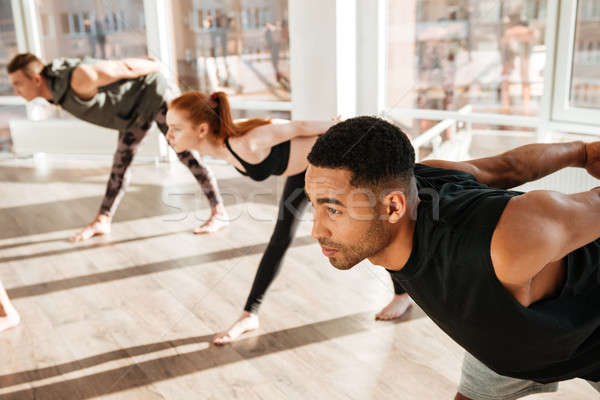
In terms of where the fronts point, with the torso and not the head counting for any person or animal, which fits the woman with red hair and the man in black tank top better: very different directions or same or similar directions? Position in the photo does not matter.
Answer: same or similar directions

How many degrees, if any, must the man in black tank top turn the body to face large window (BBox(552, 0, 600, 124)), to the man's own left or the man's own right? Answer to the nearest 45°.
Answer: approximately 90° to the man's own right

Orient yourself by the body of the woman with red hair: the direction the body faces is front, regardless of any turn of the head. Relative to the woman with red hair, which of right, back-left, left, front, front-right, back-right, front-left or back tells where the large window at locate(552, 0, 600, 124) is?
back-right

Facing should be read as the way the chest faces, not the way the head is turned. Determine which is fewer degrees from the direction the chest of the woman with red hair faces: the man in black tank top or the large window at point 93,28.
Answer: the large window

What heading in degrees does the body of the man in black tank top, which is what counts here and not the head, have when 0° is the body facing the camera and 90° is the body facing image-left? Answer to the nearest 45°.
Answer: approximately 90°

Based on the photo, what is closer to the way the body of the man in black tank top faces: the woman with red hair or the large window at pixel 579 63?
the woman with red hair

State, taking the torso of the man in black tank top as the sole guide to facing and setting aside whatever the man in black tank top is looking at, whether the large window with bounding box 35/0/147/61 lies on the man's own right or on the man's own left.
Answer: on the man's own right

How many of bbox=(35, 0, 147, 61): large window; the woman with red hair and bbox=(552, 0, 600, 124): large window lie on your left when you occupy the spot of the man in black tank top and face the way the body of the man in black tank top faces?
0

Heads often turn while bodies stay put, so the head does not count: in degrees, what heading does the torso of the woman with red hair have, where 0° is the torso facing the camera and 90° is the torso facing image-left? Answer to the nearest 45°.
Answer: approximately 90°

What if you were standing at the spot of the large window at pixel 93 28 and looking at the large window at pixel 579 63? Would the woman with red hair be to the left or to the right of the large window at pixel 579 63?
right

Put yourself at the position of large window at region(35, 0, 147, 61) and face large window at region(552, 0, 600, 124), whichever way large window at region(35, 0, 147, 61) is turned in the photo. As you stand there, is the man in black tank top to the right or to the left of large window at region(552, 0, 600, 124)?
right

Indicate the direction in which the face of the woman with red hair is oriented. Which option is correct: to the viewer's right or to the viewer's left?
to the viewer's left
